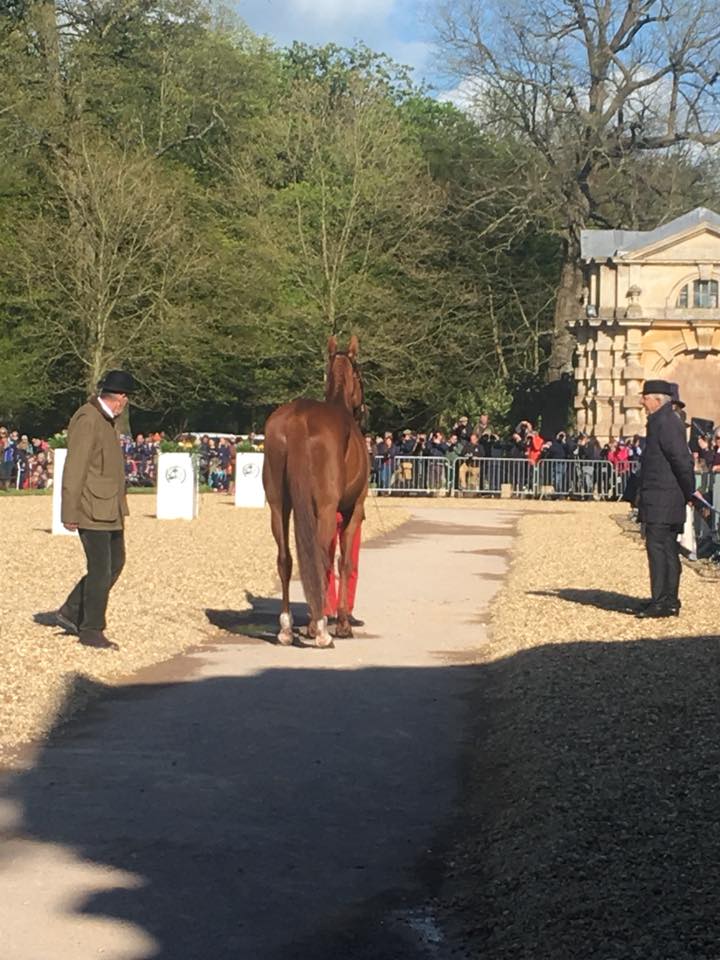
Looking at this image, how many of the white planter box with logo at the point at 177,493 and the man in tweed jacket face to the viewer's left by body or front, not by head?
0

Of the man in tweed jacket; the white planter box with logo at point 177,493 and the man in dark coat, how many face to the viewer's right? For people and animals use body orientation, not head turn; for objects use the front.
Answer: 1

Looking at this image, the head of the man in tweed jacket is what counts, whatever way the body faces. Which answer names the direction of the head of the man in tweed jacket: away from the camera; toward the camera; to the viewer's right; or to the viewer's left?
to the viewer's right

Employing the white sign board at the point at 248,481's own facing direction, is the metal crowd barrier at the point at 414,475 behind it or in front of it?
behind

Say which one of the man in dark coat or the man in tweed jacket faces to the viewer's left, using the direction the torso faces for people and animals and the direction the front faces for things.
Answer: the man in dark coat

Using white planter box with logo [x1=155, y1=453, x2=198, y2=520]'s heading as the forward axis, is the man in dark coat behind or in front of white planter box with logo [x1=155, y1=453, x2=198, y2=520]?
in front

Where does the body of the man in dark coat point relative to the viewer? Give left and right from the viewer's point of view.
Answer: facing to the left of the viewer

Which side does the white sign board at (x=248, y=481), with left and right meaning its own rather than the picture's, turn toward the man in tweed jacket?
front

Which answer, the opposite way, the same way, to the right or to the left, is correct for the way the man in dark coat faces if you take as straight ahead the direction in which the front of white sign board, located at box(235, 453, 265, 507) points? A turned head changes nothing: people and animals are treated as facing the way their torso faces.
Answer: to the right

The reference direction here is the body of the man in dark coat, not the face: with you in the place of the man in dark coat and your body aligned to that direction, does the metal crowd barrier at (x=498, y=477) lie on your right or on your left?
on your right

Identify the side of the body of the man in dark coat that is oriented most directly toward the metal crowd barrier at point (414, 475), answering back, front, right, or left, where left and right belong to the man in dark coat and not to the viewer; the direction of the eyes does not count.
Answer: right

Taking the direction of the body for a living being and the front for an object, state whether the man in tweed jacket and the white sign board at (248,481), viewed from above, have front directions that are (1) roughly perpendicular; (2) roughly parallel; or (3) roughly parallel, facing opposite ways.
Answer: roughly perpendicular

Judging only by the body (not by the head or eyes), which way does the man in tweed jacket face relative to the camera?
to the viewer's right

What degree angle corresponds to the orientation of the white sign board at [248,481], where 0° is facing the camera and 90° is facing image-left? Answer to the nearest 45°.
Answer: approximately 0°

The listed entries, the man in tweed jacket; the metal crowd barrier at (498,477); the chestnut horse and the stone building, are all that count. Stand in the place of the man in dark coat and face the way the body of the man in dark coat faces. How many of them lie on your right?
2

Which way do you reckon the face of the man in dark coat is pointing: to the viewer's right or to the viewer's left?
to the viewer's left

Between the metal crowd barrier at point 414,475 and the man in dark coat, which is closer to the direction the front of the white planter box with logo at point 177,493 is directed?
the man in dark coat

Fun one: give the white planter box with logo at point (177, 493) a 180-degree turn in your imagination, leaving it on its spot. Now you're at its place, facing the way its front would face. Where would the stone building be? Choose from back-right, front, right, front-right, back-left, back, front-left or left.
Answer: front-right

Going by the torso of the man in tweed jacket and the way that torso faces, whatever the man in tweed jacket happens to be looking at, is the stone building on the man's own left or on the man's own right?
on the man's own left
